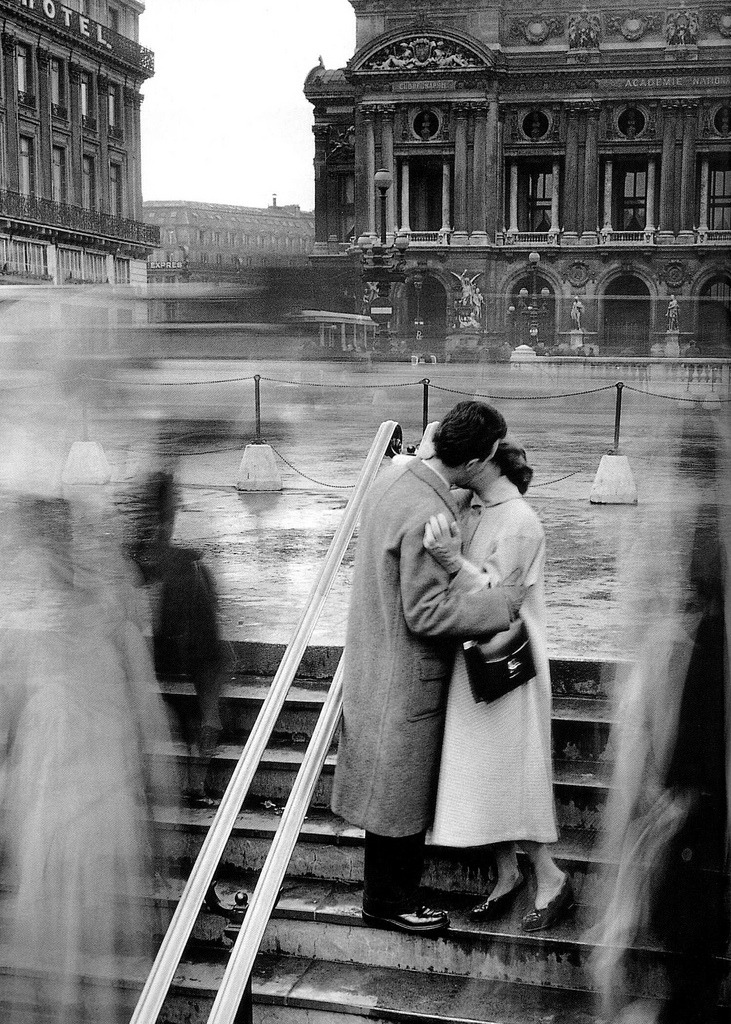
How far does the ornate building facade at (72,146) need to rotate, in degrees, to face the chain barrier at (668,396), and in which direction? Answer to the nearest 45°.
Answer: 0° — it already faces it

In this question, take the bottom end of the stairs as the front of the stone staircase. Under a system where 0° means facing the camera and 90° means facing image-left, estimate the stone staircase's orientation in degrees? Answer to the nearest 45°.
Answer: approximately 0°

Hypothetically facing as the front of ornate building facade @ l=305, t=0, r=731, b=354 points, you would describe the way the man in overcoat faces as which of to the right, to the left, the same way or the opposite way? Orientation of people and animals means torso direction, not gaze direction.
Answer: to the left

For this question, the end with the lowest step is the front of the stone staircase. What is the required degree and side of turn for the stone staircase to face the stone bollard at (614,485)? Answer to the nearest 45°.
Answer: approximately 135° to its left

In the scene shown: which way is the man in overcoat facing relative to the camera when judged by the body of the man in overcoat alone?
to the viewer's right

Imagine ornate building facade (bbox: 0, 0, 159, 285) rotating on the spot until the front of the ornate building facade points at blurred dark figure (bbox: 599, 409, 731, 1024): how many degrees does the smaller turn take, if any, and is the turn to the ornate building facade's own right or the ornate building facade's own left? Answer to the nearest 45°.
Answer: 0° — it already faces them

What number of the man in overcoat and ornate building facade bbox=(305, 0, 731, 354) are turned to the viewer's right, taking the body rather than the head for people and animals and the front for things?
1

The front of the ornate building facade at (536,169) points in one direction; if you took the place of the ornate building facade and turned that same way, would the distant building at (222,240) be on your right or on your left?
on your right

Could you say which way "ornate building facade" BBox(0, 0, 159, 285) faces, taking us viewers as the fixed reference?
facing the viewer and to the right of the viewer

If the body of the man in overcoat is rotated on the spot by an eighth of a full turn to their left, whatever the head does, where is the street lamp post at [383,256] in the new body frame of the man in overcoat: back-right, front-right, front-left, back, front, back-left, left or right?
front-left
